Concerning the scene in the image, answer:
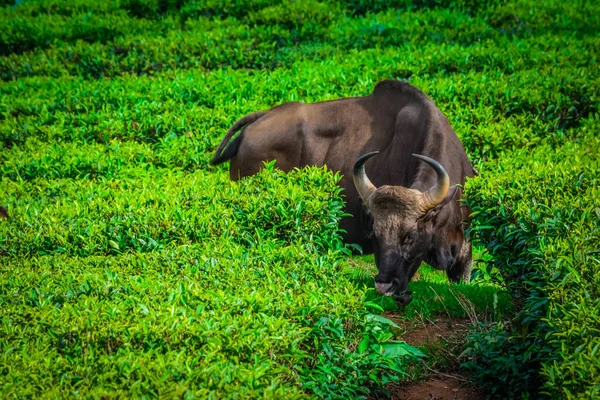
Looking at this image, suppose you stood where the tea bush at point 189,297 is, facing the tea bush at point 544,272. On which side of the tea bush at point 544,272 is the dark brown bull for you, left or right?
left

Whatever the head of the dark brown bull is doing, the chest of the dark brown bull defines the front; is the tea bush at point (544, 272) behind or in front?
in front

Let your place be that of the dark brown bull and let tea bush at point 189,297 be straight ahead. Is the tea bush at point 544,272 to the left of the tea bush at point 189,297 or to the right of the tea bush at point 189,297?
left

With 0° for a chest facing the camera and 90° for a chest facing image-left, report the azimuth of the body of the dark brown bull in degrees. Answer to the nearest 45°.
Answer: approximately 315°
